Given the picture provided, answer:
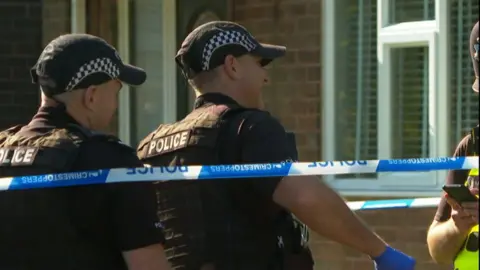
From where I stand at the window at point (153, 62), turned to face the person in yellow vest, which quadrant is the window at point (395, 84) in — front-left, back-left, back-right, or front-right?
front-left

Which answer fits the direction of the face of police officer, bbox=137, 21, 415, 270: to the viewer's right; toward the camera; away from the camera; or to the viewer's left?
to the viewer's right

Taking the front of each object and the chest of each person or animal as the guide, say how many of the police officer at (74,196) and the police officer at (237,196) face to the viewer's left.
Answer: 0

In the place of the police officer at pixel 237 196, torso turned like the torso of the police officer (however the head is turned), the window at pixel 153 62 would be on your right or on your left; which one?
on your left

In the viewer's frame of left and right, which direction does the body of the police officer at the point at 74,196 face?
facing away from the viewer and to the right of the viewer

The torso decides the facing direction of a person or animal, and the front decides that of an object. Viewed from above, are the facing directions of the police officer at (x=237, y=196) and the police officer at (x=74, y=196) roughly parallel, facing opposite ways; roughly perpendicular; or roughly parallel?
roughly parallel

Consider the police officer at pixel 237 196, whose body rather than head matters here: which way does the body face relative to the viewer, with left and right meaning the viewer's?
facing away from the viewer and to the right of the viewer
